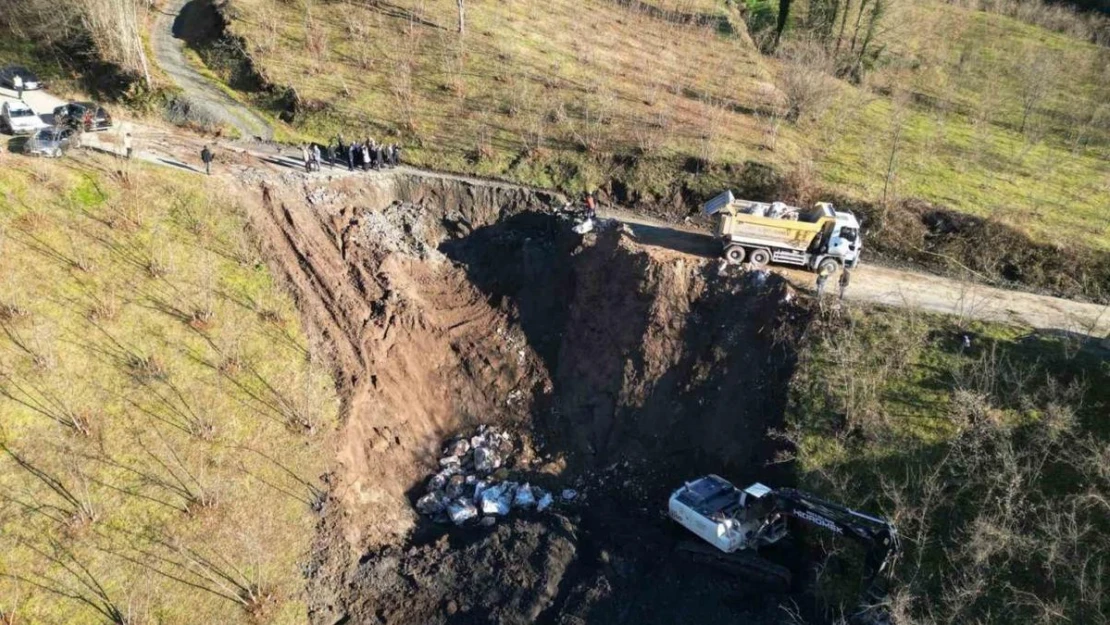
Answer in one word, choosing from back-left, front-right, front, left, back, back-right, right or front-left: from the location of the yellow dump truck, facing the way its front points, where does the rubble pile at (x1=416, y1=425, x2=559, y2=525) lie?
back-right

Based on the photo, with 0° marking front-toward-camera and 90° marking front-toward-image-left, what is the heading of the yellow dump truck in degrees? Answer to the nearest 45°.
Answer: approximately 270°

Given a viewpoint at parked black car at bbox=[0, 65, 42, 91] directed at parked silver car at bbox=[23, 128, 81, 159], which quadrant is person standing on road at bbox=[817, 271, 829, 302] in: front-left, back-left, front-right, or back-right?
front-left

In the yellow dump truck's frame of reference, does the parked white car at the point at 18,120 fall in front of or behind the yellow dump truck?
behind

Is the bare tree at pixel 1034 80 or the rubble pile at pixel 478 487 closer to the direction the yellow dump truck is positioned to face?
the bare tree

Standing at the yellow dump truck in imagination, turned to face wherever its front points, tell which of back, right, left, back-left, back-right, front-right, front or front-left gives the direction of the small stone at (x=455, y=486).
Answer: back-right

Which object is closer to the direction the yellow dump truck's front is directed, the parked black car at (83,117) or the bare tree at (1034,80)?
the bare tree

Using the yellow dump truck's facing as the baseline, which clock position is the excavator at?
The excavator is roughly at 3 o'clock from the yellow dump truck.

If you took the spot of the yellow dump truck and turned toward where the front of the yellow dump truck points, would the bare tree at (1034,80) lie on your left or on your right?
on your left

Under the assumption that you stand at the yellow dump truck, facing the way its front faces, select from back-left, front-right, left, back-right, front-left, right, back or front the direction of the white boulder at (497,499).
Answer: back-right

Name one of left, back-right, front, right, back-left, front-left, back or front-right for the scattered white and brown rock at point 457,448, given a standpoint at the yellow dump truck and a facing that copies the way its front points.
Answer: back-right

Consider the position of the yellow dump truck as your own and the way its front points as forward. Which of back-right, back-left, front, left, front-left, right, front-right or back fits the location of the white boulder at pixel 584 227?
back

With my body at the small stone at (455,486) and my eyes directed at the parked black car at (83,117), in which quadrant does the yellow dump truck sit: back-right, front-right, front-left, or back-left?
back-right

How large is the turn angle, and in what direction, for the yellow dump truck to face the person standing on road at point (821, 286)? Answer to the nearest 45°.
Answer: approximately 45° to its right

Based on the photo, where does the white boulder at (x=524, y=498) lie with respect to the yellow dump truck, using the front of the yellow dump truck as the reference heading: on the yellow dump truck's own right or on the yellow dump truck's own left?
on the yellow dump truck's own right
